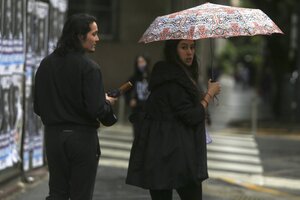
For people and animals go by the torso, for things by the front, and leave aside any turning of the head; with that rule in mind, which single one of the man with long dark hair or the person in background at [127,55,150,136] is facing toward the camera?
the person in background

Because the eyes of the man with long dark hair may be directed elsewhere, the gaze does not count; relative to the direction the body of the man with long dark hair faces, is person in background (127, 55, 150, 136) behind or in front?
in front

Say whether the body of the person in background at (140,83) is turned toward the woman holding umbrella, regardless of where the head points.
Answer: yes

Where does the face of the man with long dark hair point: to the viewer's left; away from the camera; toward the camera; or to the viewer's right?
to the viewer's right

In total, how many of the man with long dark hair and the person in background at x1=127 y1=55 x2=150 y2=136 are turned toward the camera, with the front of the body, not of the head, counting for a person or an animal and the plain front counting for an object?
1

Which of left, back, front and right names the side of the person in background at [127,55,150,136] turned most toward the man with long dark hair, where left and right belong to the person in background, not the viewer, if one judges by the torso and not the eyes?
front

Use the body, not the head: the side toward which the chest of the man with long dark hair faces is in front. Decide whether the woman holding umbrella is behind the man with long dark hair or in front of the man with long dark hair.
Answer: in front

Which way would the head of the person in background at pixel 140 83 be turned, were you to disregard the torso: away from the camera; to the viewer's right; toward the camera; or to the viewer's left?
toward the camera

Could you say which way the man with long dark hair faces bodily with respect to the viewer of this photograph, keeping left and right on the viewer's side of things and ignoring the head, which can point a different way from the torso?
facing away from the viewer and to the right of the viewer

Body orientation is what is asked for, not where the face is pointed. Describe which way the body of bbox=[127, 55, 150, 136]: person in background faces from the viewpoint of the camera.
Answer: toward the camera
